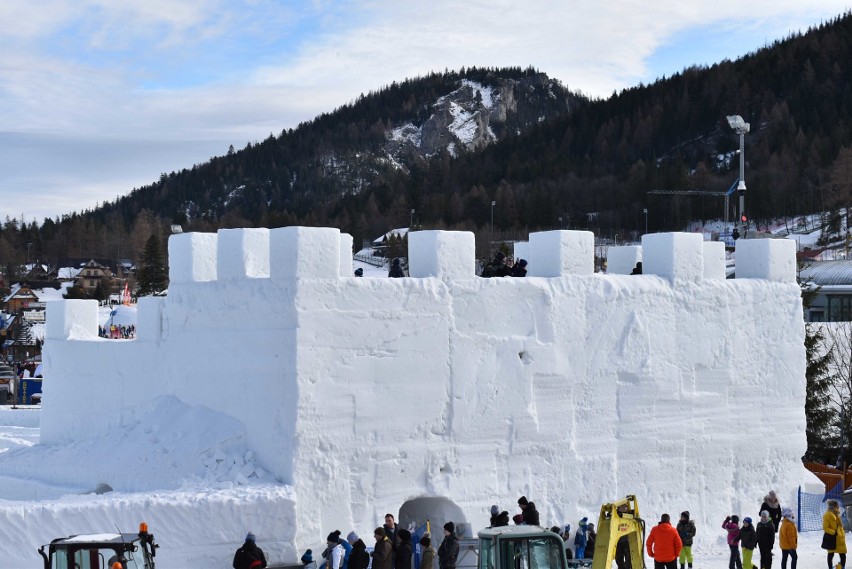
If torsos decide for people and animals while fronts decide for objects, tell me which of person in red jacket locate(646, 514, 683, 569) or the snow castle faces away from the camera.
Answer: the person in red jacket

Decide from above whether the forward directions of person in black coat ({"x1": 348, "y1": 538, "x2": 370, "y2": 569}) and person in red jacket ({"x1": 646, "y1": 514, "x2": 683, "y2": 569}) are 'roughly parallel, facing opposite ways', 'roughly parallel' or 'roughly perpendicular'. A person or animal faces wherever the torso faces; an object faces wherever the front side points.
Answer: roughly parallel

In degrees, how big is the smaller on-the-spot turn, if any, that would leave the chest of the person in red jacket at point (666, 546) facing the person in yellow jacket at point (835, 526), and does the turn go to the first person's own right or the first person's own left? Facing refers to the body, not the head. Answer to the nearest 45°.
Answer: approximately 45° to the first person's own right

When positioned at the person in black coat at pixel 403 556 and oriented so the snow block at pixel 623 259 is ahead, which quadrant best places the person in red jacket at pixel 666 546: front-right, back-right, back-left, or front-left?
front-right

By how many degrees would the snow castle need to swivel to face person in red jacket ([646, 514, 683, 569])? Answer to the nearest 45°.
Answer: approximately 45° to its left

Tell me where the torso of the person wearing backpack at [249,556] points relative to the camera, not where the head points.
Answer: away from the camera

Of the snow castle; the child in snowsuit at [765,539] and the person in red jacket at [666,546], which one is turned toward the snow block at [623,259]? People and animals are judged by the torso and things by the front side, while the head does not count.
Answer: the person in red jacket

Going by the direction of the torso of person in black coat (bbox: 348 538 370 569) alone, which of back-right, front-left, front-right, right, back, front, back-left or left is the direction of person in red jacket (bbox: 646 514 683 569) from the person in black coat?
right

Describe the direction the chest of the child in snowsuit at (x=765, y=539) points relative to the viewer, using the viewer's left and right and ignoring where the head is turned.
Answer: facing the viewer

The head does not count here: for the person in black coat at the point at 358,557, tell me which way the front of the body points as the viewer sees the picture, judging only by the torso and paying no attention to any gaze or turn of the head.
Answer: away from the camera

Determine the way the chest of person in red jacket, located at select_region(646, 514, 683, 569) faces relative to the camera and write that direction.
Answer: away from the camera

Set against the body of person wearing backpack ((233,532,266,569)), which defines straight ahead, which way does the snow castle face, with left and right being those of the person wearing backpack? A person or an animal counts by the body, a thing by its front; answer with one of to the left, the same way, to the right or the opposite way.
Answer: the opposite way
